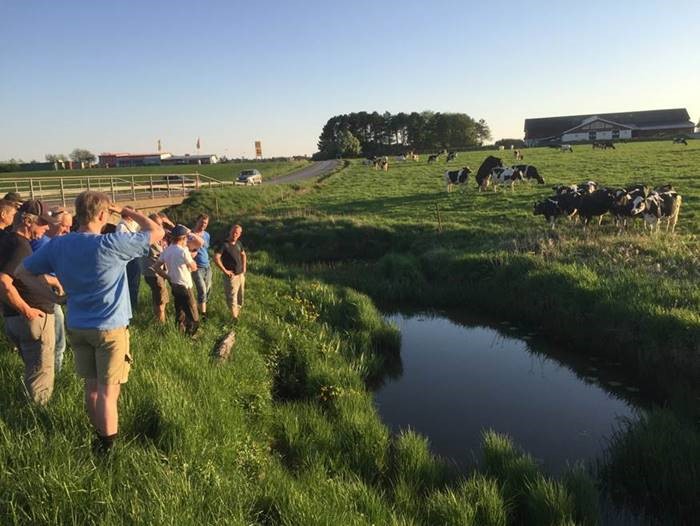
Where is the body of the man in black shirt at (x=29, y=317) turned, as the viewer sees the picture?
to the viewer's right

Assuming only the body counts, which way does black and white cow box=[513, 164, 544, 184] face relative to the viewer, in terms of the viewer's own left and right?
facing to the right of the viewer

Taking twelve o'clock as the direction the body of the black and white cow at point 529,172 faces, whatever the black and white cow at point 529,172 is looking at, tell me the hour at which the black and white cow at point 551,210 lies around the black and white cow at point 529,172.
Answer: the black and white cow at point 551,210 is roughly at 3 o'clock from the black and white cow at point 529,172.

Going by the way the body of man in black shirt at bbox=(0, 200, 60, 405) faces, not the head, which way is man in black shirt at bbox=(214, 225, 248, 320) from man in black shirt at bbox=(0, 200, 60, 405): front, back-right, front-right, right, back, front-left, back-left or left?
front-left

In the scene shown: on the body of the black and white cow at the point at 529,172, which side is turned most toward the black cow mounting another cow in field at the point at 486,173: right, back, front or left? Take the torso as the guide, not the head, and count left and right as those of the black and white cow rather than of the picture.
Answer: back

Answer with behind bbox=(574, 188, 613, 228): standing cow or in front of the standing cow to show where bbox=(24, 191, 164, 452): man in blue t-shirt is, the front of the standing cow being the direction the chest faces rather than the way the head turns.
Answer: in front

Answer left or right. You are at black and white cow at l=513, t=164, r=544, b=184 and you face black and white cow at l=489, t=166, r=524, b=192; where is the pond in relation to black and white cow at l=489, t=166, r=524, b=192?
left

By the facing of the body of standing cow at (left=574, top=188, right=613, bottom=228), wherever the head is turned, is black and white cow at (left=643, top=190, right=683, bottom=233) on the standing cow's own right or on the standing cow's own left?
on the standing cow's own left

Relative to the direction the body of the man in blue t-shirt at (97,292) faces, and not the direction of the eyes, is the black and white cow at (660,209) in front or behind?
in front

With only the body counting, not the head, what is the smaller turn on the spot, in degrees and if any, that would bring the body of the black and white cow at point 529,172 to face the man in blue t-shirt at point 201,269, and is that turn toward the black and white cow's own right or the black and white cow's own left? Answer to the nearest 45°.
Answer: approximately 90° to the black and white cow's own right

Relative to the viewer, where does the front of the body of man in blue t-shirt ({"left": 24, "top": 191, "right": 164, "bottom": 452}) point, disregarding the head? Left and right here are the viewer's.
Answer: facing away from the viewer and to the right of the viewer

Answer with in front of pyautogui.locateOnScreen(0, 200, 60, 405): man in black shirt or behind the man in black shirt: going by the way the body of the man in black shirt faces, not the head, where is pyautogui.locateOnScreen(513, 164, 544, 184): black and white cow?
in front
